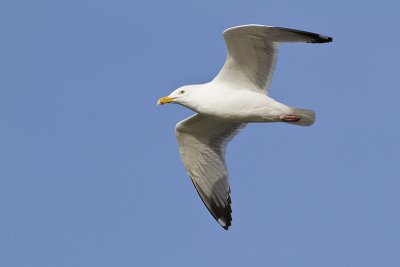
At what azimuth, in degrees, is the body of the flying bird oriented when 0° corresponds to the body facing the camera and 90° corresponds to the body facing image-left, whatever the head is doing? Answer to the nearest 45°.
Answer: approximately 90°
